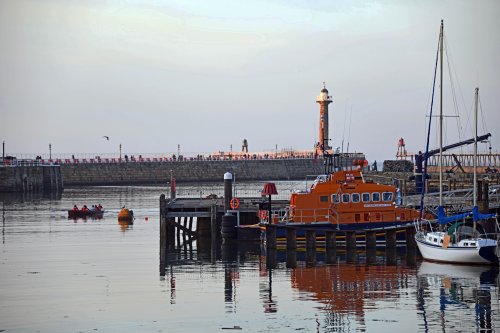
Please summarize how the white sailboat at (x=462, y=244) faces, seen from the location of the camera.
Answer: facing away from the viewer and to the left of the viewer
